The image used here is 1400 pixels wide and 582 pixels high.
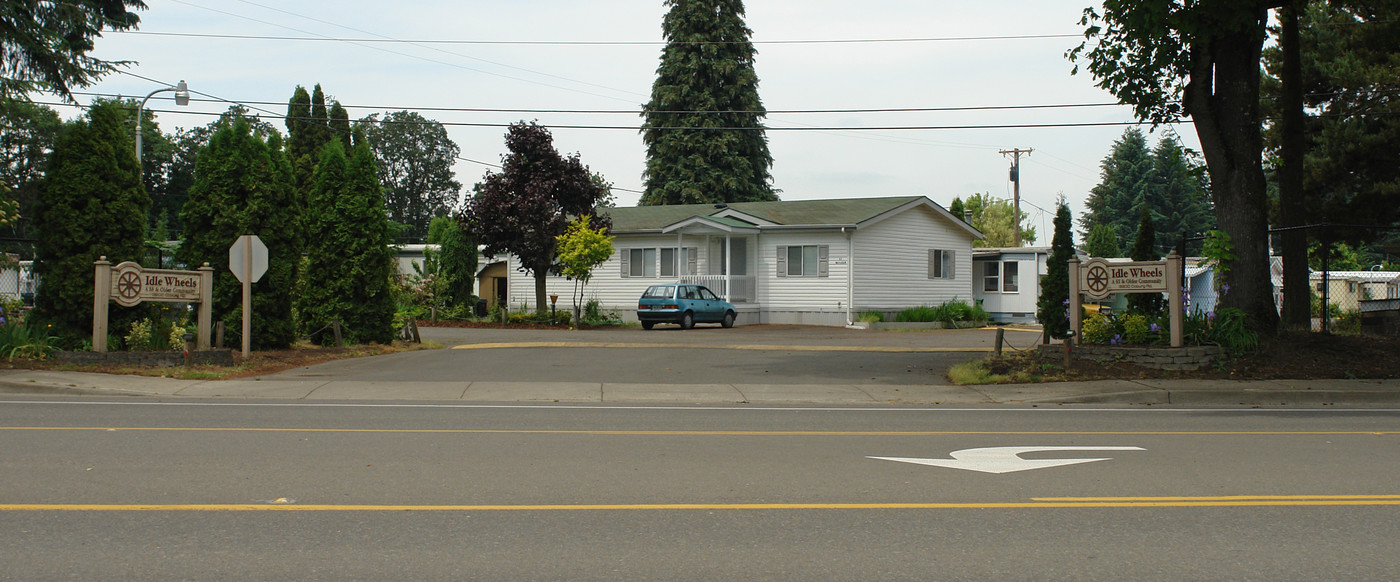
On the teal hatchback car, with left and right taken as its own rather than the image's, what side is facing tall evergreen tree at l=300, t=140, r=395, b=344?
back

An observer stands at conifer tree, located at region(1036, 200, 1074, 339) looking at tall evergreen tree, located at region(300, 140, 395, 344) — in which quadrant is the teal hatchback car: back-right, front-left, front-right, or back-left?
front-right

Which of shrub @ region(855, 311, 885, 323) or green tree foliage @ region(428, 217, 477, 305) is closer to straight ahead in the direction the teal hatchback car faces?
the shrub

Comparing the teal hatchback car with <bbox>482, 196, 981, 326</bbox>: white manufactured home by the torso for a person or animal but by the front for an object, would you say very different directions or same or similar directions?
very different directions

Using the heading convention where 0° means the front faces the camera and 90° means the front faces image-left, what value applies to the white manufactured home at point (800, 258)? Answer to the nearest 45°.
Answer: approximately 45°

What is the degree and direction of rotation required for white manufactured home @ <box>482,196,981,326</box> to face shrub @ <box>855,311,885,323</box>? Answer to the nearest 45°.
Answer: approximately 90° to its left

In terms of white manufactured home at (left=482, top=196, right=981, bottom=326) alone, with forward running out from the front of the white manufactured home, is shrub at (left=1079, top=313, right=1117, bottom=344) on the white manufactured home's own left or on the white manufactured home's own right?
on the white manufactured home's own left

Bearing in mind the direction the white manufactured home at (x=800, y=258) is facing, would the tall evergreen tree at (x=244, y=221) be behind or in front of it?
in front
